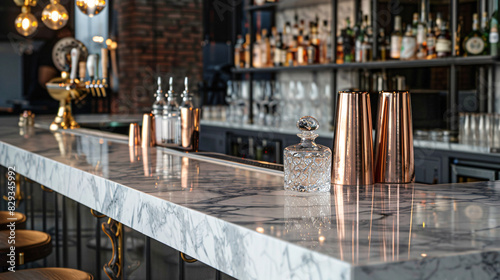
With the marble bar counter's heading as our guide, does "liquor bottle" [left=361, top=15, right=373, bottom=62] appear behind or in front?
behind

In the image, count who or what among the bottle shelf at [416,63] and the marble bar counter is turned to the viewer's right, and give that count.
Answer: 0

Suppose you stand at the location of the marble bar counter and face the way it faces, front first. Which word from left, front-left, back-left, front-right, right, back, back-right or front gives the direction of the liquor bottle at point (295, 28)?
back-right

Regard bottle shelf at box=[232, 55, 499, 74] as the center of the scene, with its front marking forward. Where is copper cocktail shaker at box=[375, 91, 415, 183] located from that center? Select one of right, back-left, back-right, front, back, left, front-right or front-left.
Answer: front-left

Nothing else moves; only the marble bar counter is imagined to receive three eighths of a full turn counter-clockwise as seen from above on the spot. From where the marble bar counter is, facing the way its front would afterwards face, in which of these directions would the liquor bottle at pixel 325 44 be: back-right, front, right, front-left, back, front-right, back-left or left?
left

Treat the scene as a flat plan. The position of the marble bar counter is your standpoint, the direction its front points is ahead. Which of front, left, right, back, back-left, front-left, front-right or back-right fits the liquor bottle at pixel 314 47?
back-right

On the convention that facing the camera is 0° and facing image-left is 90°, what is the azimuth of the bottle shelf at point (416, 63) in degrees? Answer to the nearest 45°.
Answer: approximately 45°

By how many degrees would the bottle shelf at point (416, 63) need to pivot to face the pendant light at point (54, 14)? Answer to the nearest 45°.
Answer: approximately 45° to its right

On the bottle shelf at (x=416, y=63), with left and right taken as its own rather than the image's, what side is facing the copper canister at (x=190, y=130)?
front

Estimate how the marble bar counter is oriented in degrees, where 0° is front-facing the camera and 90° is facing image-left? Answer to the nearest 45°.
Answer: approximately 45°
